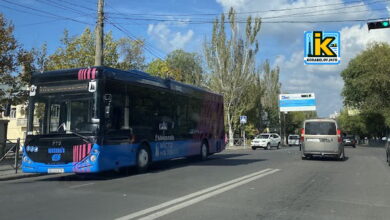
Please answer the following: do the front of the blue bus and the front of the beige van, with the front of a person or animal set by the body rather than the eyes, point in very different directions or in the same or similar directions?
very different directions

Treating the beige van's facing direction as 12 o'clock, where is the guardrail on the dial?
The guardrail is roughly at 8 o'clock from the beige van.

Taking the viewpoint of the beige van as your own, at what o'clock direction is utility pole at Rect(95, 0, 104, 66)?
The utility pole is roughly at 8 o'clock from the beige van.

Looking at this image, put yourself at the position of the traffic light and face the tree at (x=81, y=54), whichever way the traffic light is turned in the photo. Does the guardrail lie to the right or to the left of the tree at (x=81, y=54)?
left

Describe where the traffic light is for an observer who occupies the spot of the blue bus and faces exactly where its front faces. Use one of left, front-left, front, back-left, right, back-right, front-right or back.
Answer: back-left

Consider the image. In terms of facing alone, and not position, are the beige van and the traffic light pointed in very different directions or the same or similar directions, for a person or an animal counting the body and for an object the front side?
very different directions

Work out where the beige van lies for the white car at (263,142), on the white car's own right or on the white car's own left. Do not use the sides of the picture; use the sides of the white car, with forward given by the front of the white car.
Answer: on the white car's own left

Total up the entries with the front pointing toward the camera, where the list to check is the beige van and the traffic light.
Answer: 1

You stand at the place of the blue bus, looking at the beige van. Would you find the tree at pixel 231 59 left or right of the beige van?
left

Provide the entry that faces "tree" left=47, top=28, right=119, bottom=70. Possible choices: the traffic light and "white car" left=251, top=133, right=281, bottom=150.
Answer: the white car

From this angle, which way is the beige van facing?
away from the camera
